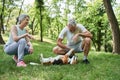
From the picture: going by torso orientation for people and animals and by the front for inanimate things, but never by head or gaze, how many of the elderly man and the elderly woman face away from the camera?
0

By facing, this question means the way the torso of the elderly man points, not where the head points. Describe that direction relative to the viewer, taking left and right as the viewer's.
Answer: facing the viewer

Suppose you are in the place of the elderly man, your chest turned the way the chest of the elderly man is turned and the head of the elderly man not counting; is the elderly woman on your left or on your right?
on your right

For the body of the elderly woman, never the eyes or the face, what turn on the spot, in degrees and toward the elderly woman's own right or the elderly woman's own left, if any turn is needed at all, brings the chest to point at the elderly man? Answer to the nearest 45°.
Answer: approximately 45° to the elderly woman's own left

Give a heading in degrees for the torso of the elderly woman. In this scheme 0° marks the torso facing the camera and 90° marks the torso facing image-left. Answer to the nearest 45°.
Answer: approximately 315°
